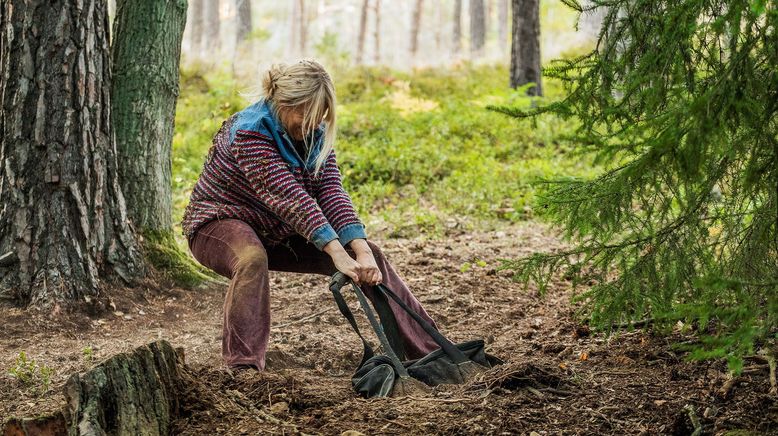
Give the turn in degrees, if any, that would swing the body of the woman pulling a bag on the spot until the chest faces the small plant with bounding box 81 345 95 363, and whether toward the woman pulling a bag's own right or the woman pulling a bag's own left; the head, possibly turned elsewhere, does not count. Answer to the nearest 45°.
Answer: approximately 135° to the woman pulling a bag's own right

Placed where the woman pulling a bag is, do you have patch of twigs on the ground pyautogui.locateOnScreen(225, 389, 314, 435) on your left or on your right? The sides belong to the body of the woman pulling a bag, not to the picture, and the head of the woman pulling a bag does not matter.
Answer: on your right

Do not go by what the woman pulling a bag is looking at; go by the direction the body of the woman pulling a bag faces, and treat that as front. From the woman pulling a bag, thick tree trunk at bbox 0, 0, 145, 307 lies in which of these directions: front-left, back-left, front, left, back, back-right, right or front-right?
back

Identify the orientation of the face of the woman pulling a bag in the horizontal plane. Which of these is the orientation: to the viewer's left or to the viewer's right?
to the viewer's right

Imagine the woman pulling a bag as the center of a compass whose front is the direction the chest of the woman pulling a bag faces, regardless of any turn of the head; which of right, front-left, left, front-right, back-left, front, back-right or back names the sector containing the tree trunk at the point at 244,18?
back-left

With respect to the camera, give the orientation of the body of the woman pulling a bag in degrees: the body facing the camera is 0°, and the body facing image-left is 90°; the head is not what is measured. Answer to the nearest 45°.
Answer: approximately 315°
